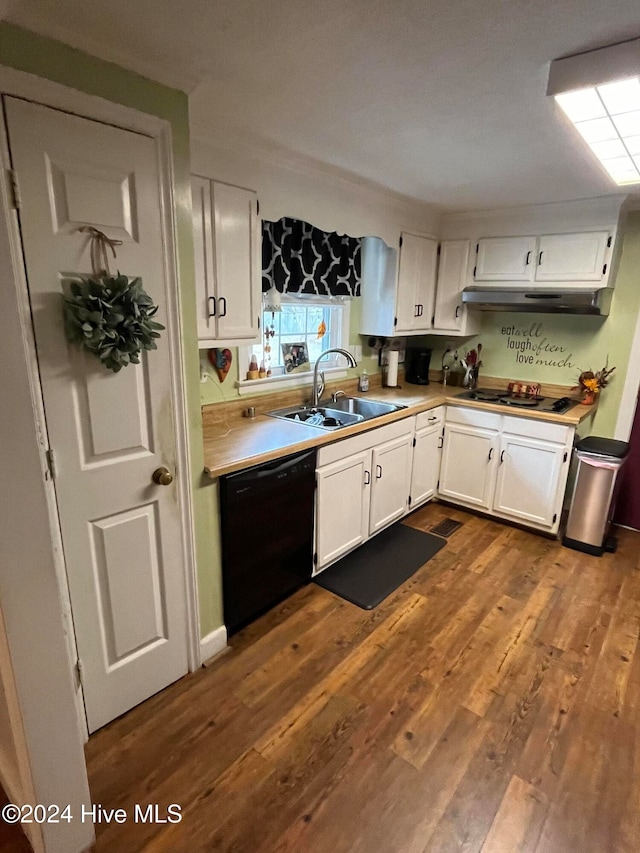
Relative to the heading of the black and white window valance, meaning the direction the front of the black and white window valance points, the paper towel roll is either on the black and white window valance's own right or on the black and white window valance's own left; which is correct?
on the black and white window valance's own left

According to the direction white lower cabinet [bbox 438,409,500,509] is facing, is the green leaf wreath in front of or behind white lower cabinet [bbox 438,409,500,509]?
in front

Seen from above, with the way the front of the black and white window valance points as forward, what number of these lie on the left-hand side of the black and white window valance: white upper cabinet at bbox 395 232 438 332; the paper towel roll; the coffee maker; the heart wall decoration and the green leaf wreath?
3

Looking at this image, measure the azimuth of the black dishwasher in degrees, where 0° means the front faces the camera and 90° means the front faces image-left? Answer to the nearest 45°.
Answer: approximately 315°

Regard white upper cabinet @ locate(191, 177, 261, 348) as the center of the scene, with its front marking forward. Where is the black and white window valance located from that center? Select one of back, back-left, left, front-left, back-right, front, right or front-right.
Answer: left

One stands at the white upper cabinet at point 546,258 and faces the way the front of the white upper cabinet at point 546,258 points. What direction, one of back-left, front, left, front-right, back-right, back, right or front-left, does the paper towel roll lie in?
right

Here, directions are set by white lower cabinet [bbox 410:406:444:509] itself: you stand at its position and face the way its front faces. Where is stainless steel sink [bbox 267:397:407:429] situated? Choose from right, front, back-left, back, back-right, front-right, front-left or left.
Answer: right

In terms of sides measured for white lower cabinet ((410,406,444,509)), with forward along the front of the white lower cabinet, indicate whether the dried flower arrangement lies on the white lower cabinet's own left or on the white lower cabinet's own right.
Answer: on the white lower cabinet's own left

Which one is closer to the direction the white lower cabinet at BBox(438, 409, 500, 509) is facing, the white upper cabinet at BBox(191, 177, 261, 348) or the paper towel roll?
the white upper cabinet

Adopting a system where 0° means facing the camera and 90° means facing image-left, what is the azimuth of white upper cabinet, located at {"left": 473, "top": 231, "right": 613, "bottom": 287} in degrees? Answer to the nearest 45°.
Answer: approximately 0°

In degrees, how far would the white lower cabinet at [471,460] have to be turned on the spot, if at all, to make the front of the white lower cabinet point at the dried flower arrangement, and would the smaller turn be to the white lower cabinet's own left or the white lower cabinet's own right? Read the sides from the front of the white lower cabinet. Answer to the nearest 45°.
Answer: approximately 90° to the white lower cabinet's own left

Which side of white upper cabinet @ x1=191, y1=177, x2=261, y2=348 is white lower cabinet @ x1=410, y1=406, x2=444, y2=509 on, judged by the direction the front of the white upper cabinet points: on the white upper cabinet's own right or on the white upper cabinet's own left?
on the white upper cabinet's own left
